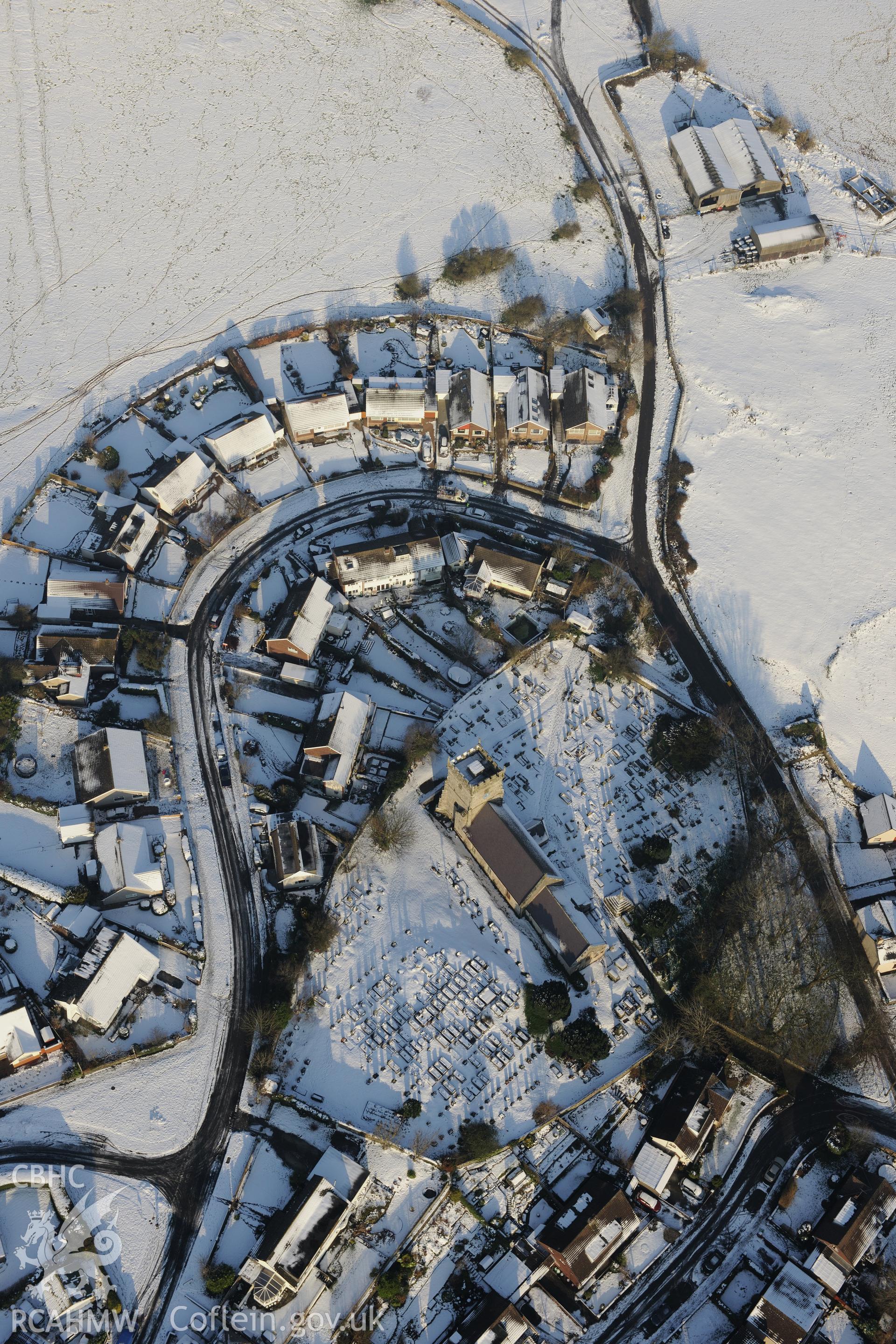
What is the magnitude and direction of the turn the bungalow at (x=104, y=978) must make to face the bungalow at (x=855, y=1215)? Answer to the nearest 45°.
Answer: approximately 45° to its left

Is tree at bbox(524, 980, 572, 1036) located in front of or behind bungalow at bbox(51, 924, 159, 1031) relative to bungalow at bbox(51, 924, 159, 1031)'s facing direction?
in front

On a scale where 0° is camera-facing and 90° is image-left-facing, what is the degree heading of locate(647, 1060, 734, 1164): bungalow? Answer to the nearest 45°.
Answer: approximately 315°

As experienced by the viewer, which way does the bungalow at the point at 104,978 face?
facing the viewer and to the right of the viewer

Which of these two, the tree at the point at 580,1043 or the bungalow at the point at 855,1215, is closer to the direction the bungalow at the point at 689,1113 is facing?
the bungalow

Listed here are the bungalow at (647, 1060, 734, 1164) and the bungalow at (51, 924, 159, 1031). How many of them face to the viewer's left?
0

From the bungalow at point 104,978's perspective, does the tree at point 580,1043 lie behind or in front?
in front
